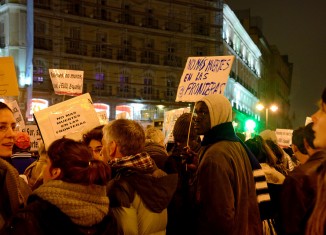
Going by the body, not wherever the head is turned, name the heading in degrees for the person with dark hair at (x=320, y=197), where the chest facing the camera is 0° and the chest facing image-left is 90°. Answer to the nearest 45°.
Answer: approximately 90°

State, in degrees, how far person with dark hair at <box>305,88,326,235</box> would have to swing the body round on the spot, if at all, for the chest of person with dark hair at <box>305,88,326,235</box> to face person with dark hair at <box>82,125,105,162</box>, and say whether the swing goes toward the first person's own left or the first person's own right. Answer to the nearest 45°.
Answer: approximately 45° to the first person's own right

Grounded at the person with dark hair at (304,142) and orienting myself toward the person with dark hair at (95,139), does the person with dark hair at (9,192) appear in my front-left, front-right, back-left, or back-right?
front-left

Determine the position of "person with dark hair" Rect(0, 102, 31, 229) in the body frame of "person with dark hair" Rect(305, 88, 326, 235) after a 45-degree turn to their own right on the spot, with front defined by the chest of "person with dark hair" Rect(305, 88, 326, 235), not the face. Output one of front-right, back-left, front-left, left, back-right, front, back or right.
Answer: front-left

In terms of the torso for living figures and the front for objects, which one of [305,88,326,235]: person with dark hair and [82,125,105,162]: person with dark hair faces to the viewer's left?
[305,88,326,235]: person with dark hair

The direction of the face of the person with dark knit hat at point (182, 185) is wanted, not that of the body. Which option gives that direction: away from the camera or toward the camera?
away from the camera

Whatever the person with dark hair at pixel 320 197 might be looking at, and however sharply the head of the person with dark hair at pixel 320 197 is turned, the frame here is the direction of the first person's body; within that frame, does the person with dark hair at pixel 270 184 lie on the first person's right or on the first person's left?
on the first person's right

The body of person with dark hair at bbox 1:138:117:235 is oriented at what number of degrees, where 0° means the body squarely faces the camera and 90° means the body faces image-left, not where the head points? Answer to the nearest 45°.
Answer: approximately 135°

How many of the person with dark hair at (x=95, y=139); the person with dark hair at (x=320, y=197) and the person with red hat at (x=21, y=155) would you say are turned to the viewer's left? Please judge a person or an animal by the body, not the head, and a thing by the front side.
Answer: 1

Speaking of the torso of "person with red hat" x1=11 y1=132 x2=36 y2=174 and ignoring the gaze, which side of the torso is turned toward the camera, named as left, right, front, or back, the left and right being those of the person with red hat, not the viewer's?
back

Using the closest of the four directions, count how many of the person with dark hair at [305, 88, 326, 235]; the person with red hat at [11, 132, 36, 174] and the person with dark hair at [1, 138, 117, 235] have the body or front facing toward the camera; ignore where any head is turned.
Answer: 0
